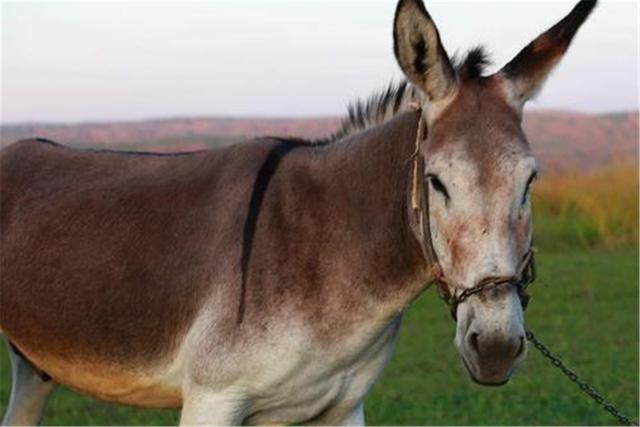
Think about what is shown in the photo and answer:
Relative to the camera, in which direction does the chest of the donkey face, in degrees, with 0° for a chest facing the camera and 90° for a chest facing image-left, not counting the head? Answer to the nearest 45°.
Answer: approximately 315°
